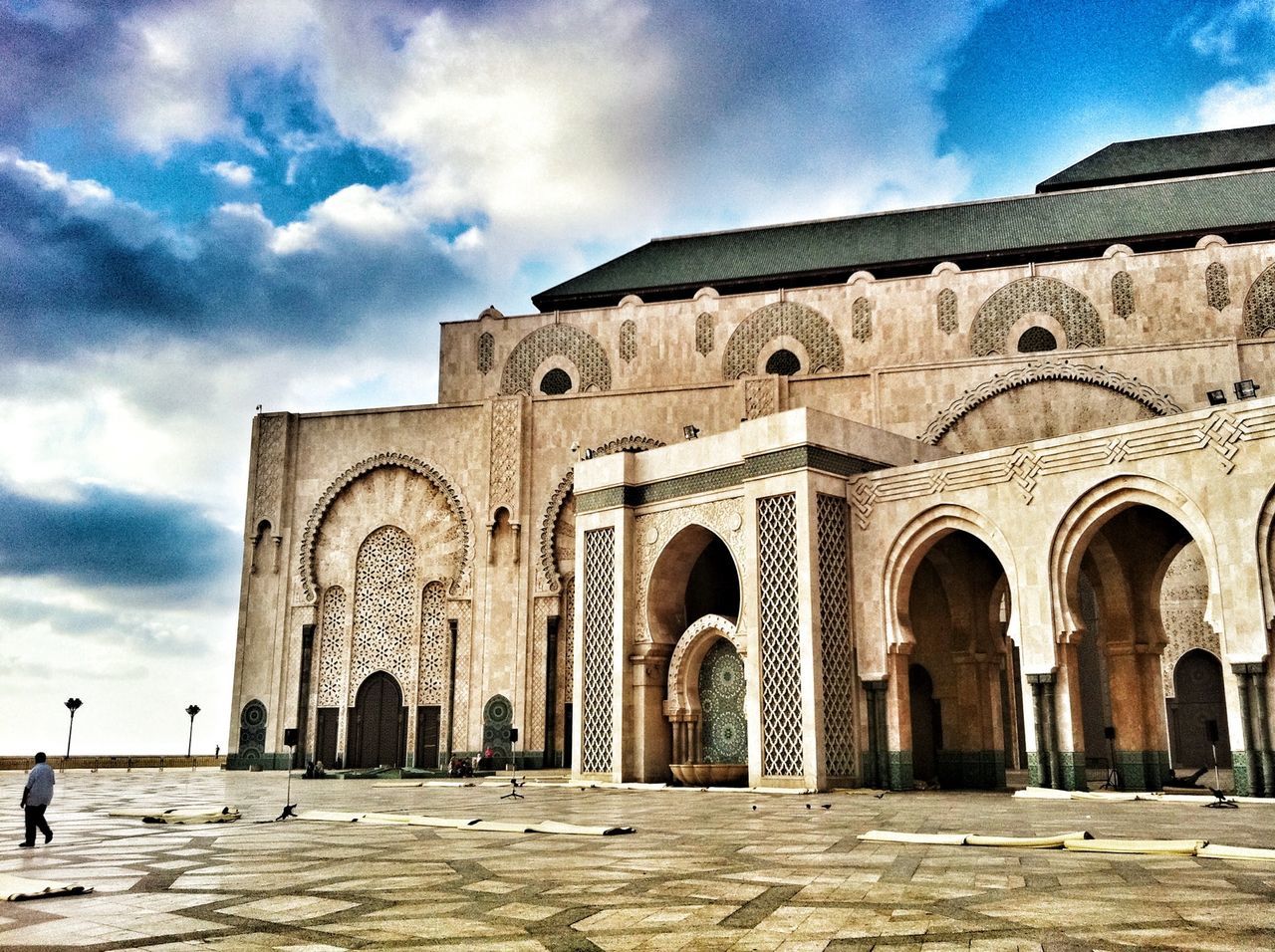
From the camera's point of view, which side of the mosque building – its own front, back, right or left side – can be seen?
front

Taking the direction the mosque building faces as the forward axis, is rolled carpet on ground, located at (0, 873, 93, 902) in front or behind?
in front

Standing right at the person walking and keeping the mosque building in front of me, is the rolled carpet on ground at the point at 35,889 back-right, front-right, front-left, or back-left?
back-right

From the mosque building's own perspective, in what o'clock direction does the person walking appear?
The person walking is roughly at 1 o'clock from the mosque building.
